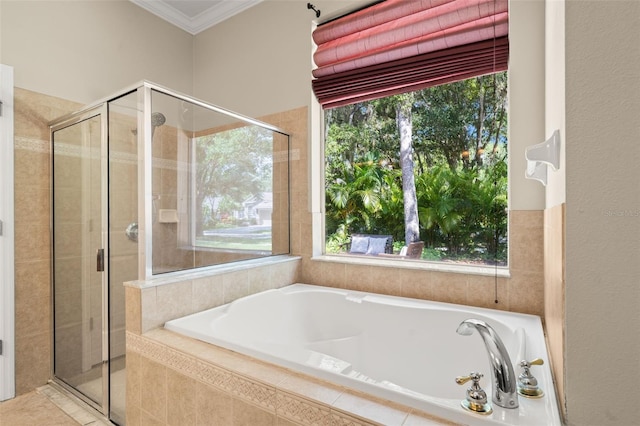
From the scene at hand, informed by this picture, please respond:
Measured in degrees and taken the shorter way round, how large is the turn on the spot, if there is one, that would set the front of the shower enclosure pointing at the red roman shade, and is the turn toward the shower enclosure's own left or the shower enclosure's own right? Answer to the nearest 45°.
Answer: approximately 135° to the shower enclosure's own left

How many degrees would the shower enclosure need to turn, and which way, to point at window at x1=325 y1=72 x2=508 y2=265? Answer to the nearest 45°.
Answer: approximately 135° to its left

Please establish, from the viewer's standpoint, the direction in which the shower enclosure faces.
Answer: facing the viewer and to the left of the viewer

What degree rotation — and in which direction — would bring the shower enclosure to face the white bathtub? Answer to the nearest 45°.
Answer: approximately 90° to its left
